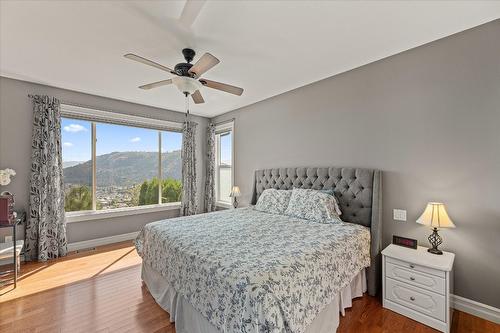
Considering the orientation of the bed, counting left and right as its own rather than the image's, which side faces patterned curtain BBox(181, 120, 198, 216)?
right

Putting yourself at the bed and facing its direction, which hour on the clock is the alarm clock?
The alarm clock is roughly at 7 o'clock from the bed.

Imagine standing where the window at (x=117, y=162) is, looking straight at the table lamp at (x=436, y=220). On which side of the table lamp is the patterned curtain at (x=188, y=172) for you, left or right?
left

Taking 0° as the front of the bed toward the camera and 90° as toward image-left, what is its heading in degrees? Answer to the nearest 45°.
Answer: approximately 45°

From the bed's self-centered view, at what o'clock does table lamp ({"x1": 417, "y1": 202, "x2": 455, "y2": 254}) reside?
The table lamp is roughly at 7 o'clock from the bed.

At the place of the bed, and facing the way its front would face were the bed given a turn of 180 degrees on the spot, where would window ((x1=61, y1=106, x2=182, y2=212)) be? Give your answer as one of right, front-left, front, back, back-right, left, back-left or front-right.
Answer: left
